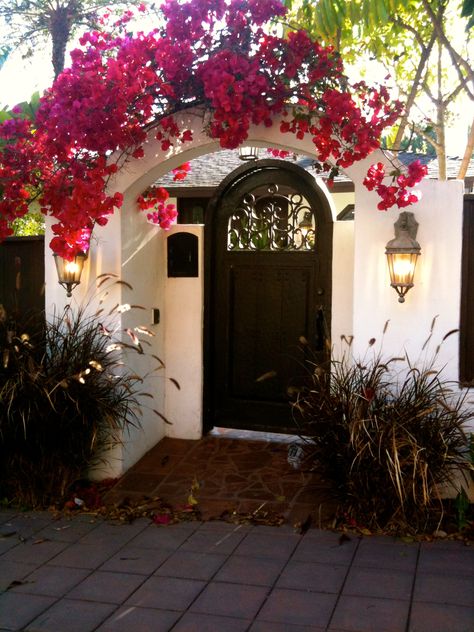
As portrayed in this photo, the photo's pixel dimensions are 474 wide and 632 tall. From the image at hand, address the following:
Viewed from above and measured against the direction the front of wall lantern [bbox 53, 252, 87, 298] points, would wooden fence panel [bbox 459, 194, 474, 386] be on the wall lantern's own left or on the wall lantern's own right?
on the wall lantern's own left

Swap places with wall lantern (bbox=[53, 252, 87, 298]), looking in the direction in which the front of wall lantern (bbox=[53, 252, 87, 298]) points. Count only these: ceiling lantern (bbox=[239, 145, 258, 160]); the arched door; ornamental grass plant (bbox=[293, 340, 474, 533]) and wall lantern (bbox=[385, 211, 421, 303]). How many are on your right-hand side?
0

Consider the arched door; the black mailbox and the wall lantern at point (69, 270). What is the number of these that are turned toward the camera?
3

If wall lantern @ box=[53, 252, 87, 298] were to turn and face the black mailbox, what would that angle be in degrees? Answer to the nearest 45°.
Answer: approximately 135° to its left

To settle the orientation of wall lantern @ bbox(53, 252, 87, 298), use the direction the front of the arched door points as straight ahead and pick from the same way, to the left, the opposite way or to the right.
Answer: the same way

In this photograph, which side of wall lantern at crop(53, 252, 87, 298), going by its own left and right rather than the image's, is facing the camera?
front

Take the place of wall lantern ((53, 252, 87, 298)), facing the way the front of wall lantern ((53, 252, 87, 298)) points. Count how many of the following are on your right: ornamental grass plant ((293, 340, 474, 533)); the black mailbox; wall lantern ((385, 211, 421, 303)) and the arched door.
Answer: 0

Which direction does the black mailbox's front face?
toward the camera

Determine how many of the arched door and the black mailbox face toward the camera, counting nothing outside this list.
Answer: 2

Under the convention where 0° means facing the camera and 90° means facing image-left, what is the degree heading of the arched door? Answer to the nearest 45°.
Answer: approximately 0°

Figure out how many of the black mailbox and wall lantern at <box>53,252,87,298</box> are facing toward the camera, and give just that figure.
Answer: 2

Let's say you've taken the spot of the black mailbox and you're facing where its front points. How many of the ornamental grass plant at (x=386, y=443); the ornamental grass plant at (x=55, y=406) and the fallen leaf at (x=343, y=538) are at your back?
0

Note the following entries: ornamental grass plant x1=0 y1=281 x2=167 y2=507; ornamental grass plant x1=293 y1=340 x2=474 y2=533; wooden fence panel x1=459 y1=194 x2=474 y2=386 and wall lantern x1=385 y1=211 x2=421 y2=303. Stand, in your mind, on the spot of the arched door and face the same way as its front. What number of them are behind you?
0

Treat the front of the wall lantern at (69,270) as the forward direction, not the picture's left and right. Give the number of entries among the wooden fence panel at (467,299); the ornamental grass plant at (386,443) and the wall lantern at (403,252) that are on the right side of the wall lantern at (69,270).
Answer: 0

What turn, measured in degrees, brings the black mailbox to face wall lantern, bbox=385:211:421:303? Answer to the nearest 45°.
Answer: approximately 45° to its left

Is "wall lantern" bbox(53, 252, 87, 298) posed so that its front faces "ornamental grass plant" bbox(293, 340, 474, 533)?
no
